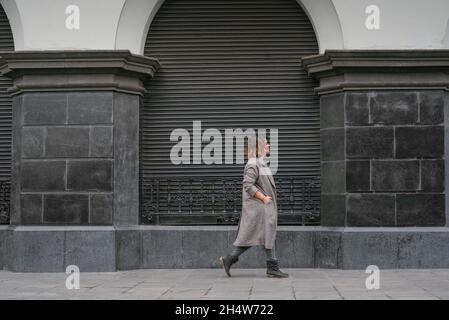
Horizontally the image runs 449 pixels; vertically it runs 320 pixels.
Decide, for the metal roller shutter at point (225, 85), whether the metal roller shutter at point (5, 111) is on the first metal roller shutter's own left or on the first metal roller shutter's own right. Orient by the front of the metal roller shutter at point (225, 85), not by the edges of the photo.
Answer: on the first metal roller shutter's own right

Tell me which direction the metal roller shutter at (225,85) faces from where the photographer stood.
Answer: facing the viewer

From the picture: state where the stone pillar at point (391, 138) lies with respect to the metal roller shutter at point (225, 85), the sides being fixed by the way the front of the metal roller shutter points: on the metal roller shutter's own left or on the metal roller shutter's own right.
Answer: on the metal roller shutter's own left

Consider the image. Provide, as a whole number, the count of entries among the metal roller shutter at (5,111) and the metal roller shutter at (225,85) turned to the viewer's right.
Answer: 0

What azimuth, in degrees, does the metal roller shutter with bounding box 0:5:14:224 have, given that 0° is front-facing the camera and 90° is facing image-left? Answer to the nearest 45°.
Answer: approximately 0°

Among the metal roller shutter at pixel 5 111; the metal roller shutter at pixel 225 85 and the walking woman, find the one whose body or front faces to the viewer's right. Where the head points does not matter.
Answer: the walking woman

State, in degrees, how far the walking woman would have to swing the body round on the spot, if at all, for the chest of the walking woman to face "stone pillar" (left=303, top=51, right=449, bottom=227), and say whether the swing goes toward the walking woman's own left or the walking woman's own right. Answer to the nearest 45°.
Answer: approximately 45° to the walking woman's own left

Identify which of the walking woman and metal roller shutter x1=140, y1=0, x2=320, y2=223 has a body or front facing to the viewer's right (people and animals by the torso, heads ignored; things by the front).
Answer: the walking woman

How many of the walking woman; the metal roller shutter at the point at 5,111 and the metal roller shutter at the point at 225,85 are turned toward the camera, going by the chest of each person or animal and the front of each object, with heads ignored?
2

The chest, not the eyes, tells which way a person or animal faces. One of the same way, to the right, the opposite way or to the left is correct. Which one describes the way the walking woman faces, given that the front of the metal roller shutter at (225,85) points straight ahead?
to the left

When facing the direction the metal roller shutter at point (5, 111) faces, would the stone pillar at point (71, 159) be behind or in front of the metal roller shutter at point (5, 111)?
in front

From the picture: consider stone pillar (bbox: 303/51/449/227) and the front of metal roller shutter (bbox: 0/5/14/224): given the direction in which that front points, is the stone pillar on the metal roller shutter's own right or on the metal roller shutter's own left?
on the metal roller shutter's own left

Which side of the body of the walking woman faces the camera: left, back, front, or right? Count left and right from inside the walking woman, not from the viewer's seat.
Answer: right

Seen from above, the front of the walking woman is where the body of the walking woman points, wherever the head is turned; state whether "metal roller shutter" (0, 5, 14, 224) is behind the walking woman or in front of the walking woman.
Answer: behind
